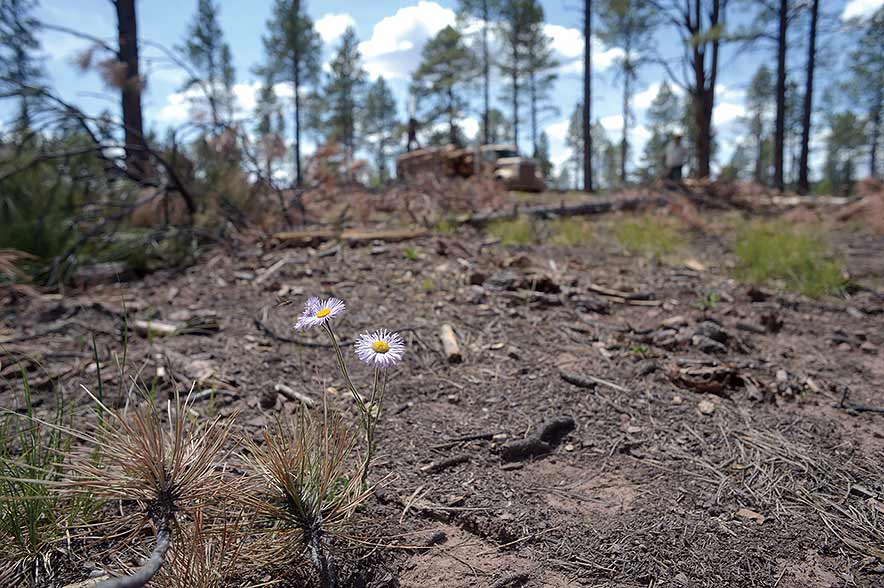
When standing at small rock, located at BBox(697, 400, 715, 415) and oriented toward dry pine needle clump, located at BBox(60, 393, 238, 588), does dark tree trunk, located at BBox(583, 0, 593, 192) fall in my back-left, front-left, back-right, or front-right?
back-right

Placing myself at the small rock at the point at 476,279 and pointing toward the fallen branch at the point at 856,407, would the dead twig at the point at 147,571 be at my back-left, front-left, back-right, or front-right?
front-right

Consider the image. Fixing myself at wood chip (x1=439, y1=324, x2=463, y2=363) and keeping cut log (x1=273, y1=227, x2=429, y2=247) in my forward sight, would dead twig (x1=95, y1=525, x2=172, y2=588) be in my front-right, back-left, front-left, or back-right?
back-left
